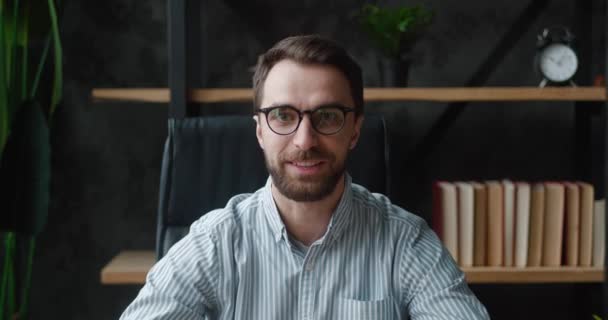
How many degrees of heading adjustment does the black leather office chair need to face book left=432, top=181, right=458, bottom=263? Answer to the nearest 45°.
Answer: approximately 135° to its left

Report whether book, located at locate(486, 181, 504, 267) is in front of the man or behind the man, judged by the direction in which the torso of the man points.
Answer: behind

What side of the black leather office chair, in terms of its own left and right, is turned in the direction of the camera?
front

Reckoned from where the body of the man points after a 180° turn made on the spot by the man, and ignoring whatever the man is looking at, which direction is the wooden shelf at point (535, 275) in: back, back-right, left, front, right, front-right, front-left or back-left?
front-right

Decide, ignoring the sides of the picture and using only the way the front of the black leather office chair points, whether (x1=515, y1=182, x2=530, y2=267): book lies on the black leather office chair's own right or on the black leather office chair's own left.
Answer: on the black leather office chair's own left

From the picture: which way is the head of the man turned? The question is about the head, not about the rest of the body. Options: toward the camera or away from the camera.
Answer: toward the camera

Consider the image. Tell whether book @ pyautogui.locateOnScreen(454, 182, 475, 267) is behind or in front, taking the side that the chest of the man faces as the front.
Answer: behind

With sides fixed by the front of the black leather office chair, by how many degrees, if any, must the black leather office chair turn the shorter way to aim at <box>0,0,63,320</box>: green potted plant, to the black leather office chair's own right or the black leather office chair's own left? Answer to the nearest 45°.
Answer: approximately 135° to the black leather office chair's own right

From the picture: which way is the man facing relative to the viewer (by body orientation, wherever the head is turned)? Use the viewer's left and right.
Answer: facing the viewer

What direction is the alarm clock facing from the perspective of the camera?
toward the camera

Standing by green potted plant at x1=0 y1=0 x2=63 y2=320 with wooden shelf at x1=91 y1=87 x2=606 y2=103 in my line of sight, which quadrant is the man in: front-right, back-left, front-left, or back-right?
front-right

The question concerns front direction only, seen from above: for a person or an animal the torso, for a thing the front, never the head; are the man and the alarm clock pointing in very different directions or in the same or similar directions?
same or similar directions

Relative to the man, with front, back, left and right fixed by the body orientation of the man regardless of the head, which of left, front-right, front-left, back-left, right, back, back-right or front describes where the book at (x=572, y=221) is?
back-left
